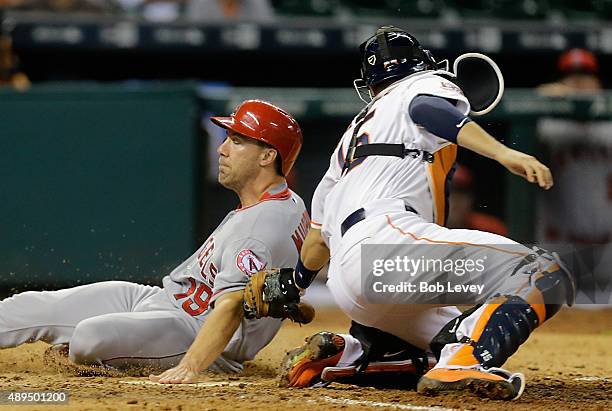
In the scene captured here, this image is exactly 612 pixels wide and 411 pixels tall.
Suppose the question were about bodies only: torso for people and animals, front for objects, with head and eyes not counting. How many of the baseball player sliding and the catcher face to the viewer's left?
1

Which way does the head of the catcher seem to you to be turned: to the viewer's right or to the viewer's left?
to the viewer's left

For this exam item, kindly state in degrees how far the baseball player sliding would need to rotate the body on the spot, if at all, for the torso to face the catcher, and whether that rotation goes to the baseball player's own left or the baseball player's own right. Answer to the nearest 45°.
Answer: approximately 135° to the baseball player's own left
